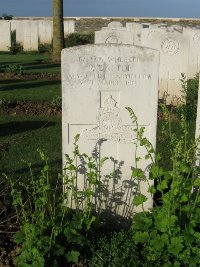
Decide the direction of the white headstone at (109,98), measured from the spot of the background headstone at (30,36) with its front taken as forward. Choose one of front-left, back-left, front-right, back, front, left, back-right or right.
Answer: front

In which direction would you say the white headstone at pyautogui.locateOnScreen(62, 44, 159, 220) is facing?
toward the camera

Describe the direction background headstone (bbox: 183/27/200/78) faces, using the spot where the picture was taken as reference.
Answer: facing the viewer

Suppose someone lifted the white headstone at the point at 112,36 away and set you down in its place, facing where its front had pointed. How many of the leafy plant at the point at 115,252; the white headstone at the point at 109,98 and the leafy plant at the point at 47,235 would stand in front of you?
3

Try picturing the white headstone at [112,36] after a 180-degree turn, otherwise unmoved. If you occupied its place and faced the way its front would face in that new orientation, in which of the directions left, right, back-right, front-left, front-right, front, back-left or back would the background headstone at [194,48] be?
right

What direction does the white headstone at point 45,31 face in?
toward the camera

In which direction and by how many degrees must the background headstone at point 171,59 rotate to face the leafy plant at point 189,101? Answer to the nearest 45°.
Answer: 0° — it already faces it

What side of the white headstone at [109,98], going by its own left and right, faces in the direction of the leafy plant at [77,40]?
back

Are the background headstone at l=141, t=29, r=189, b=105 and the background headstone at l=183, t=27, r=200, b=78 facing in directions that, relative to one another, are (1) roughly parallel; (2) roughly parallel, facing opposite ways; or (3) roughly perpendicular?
roughly parallel

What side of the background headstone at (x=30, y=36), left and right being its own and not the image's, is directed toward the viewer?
front

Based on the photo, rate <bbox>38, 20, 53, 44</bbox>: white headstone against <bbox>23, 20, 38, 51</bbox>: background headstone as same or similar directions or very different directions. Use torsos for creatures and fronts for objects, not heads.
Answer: same or similar directions

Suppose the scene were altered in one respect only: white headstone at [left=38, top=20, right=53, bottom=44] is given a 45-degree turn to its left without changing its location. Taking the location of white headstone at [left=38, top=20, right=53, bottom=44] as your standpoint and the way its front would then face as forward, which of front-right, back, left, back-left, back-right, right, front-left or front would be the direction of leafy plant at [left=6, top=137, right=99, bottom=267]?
front-right

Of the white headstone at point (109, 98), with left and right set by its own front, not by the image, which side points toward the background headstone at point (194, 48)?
back
